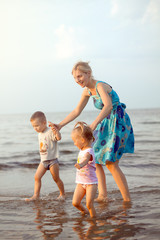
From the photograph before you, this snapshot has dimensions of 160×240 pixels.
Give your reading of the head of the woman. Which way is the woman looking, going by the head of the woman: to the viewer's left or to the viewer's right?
to the viewer's left

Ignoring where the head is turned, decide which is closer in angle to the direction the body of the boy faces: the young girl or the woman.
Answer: the young girl

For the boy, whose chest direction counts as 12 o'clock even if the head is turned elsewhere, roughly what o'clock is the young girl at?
The young girl is roughly at 10 o'clock from the boy.

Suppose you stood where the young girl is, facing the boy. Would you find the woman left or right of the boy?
right
